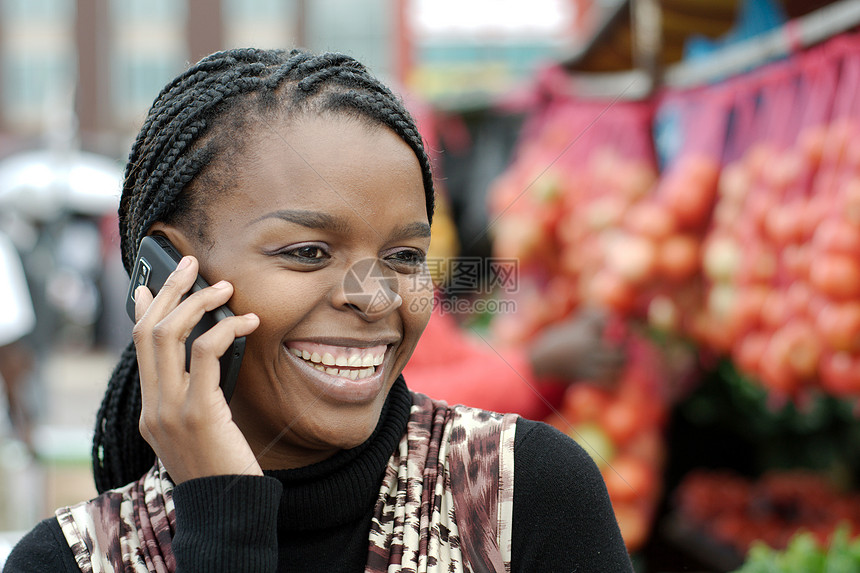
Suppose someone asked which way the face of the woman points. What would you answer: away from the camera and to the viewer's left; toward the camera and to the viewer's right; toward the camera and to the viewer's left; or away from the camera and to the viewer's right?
toward the camera and to the viewer's right

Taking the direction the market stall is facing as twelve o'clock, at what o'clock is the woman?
The woman is roughly at 11 o'clock from the market stall.

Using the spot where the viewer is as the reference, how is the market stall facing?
facing the viewer and to the left of the viewer

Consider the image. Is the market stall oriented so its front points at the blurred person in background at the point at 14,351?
no
